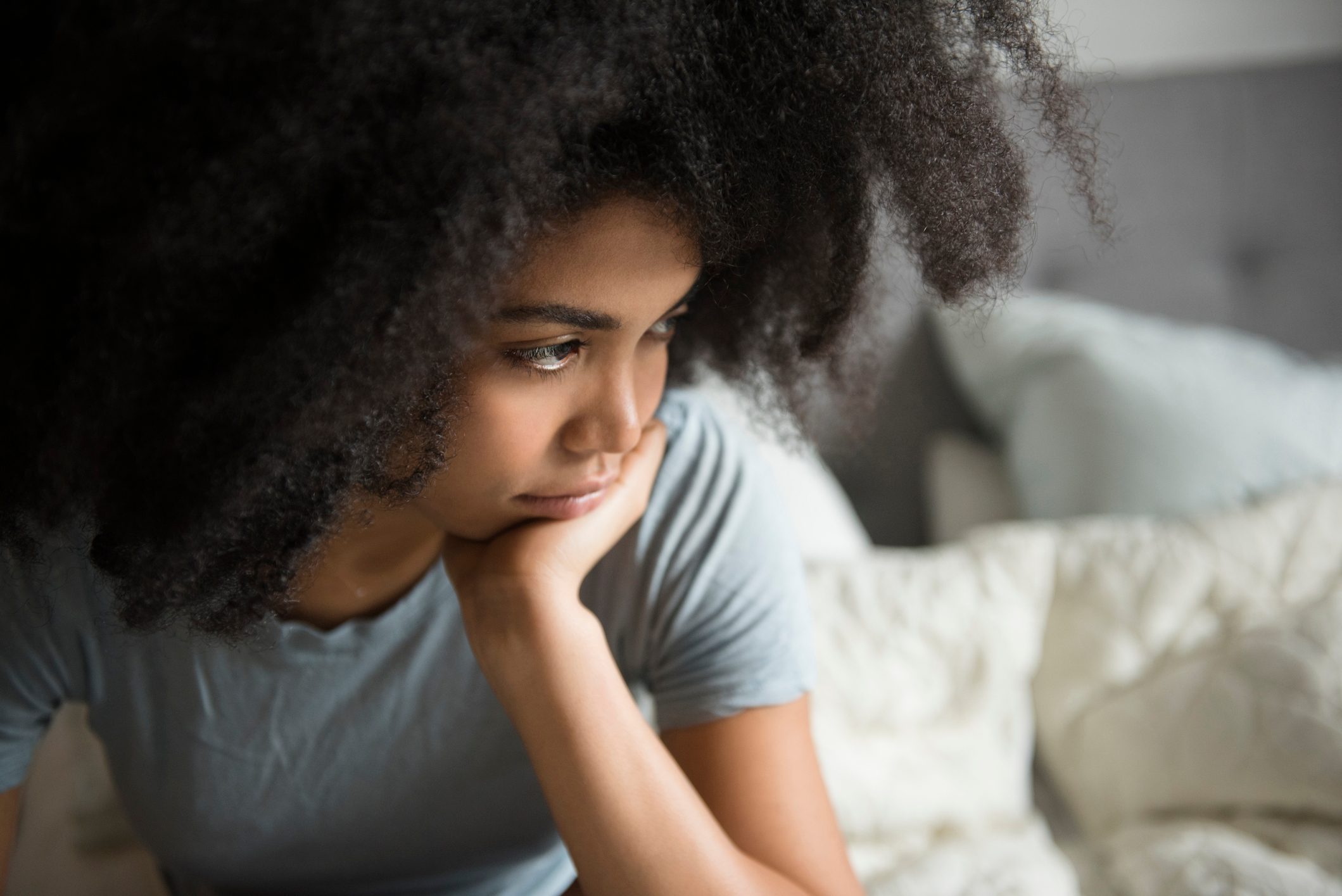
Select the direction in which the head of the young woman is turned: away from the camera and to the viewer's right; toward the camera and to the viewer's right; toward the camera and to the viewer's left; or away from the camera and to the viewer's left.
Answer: toward the camera and to the viewer's right

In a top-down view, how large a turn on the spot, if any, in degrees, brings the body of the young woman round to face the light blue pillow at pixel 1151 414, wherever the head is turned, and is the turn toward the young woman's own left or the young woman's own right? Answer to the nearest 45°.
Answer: approximately 135° to the young woman's own left

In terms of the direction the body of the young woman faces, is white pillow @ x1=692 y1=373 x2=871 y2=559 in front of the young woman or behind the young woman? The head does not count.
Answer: behind

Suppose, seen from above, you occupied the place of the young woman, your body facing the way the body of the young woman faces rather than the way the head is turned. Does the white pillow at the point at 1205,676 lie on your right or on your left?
on your left

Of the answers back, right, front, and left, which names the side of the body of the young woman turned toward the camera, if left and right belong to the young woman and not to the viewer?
front
